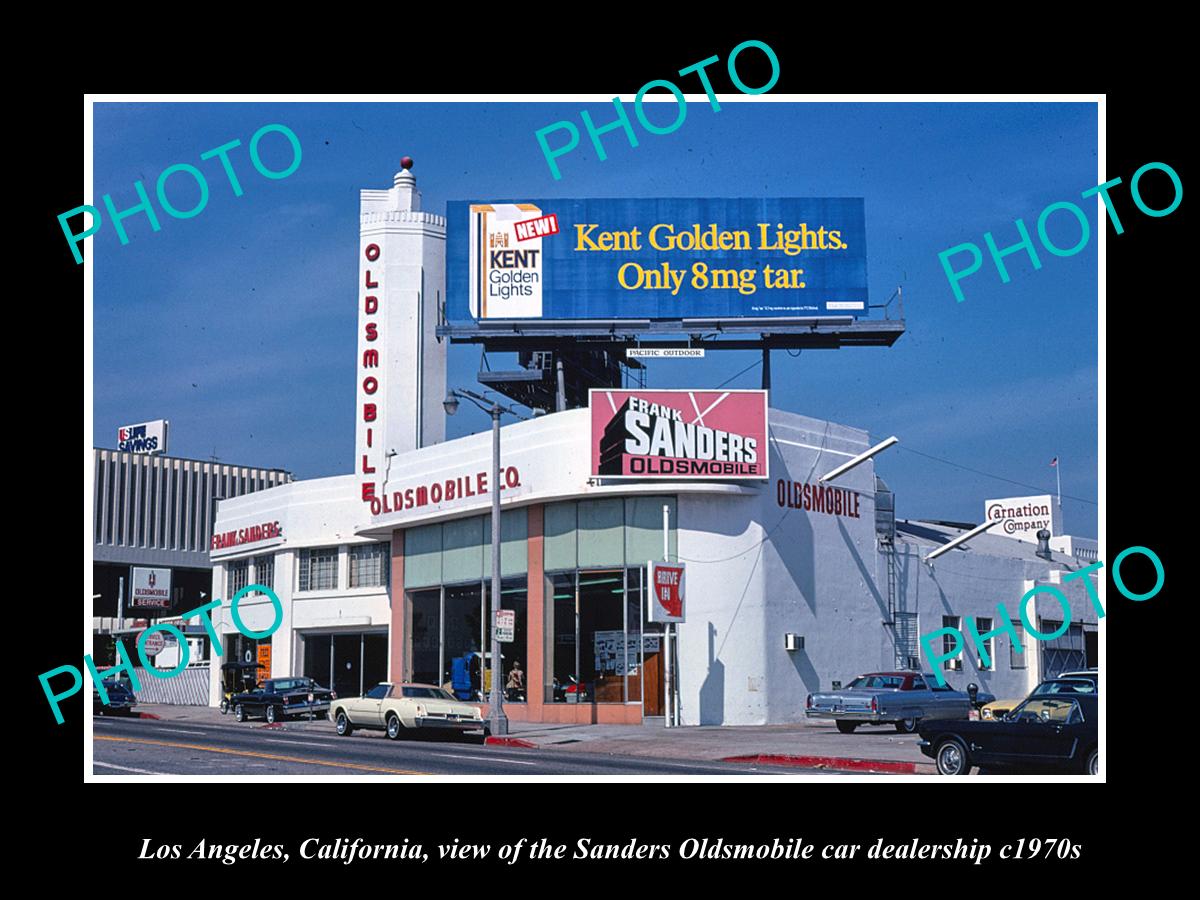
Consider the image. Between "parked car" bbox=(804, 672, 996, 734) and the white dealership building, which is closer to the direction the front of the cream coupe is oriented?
the white dealership building

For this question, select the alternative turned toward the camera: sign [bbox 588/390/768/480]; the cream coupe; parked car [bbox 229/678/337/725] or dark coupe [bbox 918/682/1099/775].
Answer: the sign

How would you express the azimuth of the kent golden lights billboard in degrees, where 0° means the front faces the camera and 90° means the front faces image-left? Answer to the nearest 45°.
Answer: approximately 0°

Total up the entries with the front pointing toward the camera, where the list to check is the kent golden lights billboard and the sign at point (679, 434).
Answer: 2

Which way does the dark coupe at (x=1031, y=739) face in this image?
to the viewer's left

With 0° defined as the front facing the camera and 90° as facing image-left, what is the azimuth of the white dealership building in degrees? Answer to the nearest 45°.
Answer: approximately 45°

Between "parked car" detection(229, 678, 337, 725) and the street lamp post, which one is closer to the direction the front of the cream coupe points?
the parked car

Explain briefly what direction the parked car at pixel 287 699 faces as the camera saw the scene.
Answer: facing away from the viewer and to the left of the viewer

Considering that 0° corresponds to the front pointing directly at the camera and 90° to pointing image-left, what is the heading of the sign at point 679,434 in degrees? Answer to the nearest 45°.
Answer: approximately 0°

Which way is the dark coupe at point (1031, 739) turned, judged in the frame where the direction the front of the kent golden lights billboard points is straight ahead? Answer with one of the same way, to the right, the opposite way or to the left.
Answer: to the right

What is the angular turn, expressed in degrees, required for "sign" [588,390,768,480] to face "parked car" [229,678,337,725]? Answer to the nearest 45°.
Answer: approximately 90° to its right
